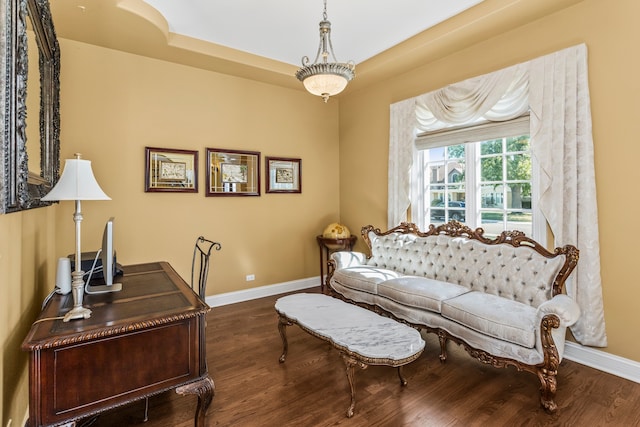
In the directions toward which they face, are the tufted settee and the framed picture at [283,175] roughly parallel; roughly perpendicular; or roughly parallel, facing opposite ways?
roughly perpendicular

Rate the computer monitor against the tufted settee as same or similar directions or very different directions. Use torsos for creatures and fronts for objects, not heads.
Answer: very different directions

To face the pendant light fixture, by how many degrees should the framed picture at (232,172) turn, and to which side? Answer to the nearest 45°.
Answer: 0° — it already faces it

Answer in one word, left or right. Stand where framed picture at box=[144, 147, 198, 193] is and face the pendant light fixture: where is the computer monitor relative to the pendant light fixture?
right

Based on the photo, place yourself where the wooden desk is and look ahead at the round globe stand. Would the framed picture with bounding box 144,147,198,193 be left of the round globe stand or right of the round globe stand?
left

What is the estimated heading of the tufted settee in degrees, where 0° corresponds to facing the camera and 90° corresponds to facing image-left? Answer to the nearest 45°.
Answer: approximately 45°

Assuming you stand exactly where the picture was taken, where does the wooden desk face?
facing to the right of the viewer

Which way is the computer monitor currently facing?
to the viewer's right
